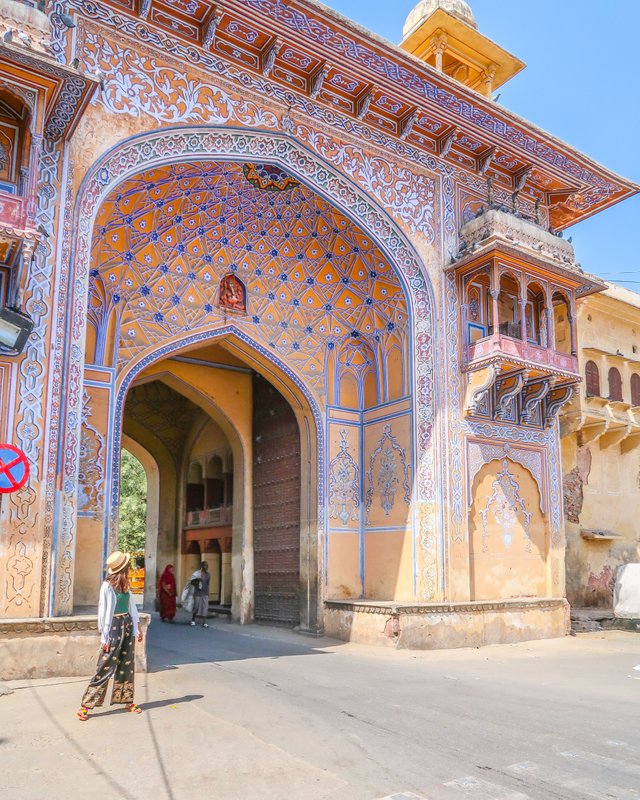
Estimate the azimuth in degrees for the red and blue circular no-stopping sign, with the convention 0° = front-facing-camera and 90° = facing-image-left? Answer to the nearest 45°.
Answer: approximately 0°

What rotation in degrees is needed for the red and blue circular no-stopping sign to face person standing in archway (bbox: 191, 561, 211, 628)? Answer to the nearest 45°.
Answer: approximately 135° to its left

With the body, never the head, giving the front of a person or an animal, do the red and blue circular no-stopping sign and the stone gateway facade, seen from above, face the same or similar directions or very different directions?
same or similar directions

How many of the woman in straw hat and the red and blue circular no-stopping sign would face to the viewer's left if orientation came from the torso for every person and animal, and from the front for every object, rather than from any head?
0

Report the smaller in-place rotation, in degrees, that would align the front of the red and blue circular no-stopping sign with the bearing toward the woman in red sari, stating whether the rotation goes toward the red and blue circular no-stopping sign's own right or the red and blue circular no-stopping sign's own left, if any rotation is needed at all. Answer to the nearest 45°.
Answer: approximately 180°

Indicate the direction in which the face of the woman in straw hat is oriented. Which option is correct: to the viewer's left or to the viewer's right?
to the viewer's right

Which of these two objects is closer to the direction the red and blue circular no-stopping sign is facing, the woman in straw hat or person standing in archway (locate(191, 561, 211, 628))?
the woman in straw hat

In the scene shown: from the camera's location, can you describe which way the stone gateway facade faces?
facing the viewer and to the right of the viewer

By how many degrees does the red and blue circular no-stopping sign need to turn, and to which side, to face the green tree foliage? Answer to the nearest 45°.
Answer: approximately 180°

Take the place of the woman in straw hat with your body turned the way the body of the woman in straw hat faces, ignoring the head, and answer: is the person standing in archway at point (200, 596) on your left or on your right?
on your left

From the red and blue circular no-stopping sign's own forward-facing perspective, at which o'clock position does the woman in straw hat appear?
The woman in straw hat is roughly at 11 o'clock from the red and blue circular no-stopping sign.
